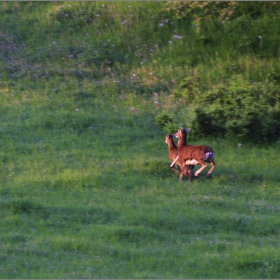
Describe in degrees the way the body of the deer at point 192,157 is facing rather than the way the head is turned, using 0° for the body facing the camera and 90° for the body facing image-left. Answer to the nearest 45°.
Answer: approximately 90°
